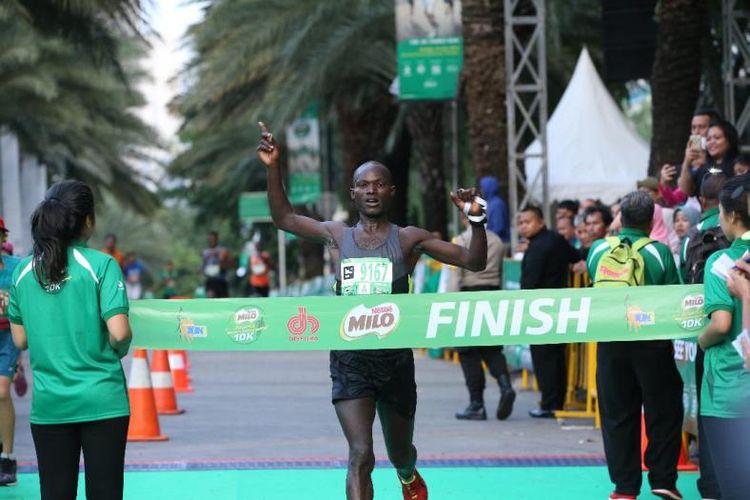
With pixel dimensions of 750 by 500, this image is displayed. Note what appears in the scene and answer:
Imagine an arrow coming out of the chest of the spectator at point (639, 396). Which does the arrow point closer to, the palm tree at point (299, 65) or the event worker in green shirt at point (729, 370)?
the palm tree

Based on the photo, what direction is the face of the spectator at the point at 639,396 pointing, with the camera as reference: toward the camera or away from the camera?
away from the camera

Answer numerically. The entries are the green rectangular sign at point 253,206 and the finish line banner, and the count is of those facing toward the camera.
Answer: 2

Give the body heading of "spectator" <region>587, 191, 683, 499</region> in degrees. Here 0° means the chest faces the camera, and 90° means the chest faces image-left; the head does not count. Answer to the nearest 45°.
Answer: approximately 180°

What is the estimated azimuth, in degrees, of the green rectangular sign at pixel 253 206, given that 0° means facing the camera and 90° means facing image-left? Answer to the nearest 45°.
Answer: approximately 0°

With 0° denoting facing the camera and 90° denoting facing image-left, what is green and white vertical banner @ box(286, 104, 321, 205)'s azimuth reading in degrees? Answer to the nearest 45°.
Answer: approximately 0°

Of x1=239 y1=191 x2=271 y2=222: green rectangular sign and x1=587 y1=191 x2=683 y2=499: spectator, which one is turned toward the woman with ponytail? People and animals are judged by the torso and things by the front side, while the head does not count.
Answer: the green rectangular sign

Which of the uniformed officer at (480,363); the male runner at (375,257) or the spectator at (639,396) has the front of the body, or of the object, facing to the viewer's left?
the uniformed officer at (480,363)

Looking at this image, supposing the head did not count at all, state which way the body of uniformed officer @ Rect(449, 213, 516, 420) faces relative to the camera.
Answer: to the viewer's left

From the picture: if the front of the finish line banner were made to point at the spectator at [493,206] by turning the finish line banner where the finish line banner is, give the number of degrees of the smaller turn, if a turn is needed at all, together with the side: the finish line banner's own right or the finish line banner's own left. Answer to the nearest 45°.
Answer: approximately 180°
